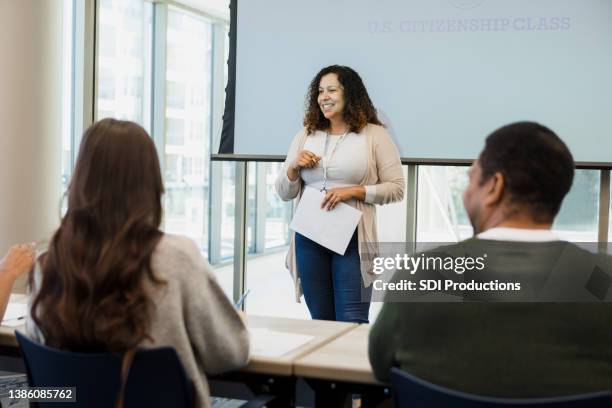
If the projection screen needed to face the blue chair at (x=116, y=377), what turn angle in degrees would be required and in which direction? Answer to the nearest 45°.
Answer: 0° — it already faces it

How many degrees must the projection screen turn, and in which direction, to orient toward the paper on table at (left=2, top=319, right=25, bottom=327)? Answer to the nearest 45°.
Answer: approximately 45° to its right

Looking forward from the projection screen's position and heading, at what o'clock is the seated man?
The seated man is roughly at 12 o'clock from the projection screen.

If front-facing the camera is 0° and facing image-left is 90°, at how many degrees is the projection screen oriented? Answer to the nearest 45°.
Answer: approximately 0°

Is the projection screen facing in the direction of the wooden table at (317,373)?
yes

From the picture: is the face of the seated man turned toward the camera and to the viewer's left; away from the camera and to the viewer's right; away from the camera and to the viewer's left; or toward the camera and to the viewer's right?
away from the camera and to the viewer's left

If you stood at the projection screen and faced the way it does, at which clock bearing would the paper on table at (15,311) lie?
The paper on table is roughly at 1 o'clock from the projection screen.
